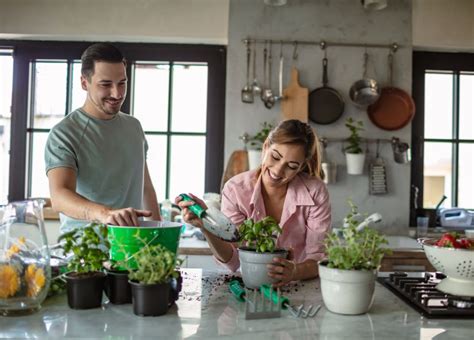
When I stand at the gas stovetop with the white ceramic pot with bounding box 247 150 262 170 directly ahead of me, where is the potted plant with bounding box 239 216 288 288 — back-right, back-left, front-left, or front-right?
front-left

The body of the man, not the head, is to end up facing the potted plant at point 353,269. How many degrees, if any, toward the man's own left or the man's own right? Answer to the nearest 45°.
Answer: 0° — they already face it

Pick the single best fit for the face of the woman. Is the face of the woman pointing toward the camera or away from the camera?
toward the camera

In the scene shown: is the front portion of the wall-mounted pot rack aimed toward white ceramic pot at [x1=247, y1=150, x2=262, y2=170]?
no

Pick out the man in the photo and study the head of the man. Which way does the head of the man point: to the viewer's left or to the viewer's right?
to the viewer's right

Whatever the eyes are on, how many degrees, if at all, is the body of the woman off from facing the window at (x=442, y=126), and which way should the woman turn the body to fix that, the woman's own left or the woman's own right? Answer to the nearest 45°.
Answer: approximately 135° to the woman's own left

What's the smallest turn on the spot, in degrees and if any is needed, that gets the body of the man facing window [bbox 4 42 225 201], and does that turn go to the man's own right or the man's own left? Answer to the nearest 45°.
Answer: approximately 135° to the man's own left

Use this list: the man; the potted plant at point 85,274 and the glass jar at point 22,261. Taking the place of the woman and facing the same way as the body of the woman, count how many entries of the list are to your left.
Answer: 0

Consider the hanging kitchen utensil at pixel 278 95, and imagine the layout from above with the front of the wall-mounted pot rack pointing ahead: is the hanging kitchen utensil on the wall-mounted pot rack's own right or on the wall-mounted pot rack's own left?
on the wall-mounted pot rack's own right

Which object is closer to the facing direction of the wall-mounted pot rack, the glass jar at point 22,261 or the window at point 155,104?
the glass jar

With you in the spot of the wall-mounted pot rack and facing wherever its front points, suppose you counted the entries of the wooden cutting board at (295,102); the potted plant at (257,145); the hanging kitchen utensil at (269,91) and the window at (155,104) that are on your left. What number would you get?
0

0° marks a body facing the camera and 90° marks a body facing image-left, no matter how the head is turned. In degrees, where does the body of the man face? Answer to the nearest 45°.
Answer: approximately 315°

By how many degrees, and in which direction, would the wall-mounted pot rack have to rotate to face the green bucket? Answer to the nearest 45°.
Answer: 0° — it already faces it

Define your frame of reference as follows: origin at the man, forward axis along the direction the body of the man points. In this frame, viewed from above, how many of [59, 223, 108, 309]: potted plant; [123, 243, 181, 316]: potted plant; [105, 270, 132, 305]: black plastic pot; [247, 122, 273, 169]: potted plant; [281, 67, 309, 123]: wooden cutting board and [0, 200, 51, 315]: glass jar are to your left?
2

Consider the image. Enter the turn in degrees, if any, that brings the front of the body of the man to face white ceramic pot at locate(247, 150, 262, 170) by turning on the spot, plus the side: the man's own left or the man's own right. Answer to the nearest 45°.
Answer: approximately 90° to the man's own left

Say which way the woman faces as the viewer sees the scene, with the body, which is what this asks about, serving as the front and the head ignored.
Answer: toward the camera

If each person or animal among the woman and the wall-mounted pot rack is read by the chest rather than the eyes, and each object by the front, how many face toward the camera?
2

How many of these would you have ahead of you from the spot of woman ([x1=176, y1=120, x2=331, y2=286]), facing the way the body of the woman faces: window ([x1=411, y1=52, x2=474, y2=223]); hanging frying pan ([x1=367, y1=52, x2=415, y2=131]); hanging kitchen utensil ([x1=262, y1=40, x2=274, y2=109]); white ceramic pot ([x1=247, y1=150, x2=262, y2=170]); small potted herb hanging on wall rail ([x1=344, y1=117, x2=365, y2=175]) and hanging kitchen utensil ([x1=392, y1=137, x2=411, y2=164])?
0

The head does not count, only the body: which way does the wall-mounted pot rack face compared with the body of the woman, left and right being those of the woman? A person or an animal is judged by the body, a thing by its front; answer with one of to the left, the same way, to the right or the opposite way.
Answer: the same way
